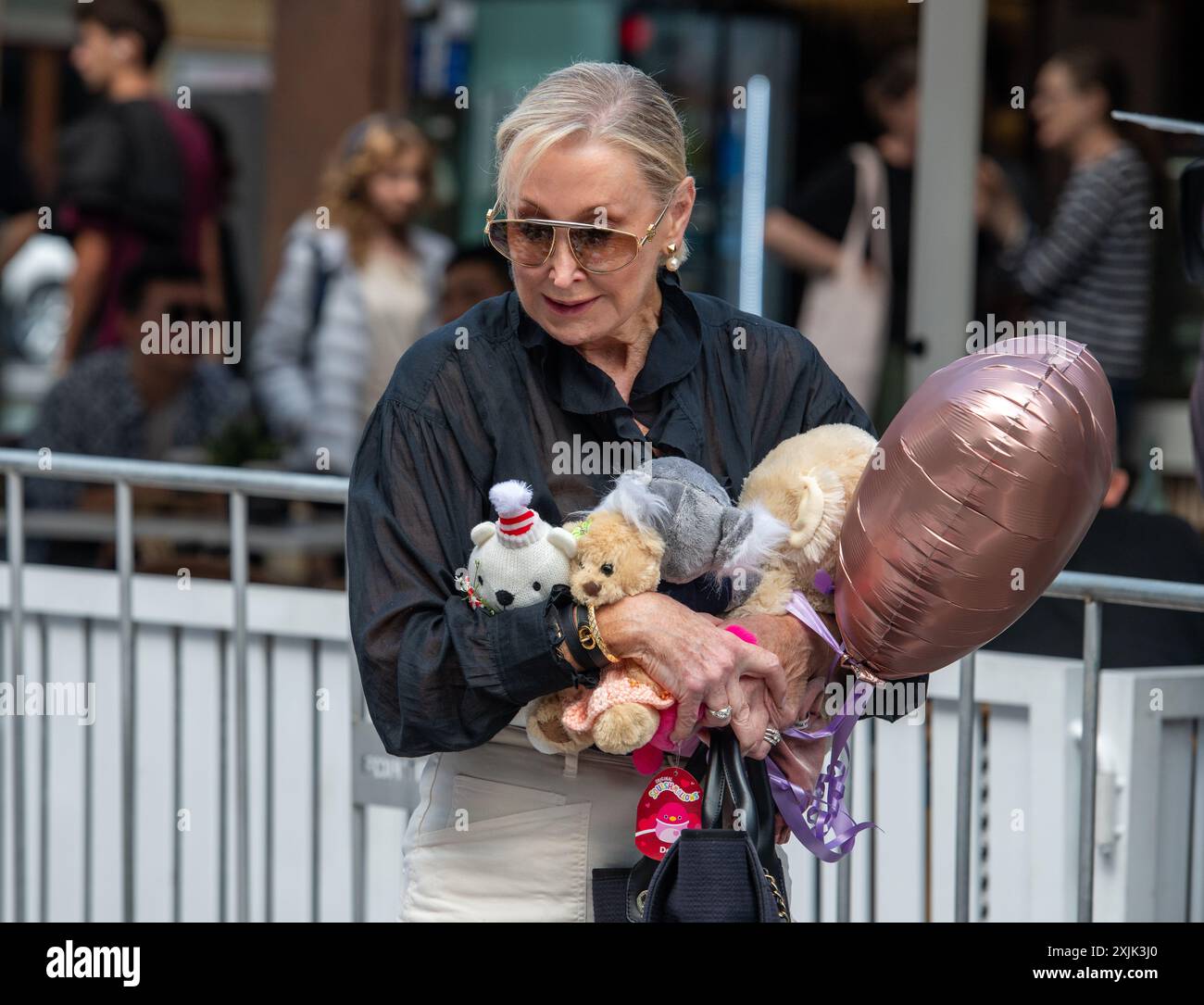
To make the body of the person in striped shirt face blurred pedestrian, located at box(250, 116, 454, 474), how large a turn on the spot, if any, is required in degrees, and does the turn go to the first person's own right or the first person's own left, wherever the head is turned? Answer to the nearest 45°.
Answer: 0° — they already face them

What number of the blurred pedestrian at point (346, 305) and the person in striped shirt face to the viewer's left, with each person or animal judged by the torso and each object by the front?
1

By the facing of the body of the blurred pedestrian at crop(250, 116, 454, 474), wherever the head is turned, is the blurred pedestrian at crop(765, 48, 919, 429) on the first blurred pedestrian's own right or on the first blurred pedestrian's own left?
on the first blurred pedestrian's own left

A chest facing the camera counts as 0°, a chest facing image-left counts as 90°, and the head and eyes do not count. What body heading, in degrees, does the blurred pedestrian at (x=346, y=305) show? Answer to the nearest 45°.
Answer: approximately 315°

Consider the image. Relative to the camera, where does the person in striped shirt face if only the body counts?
to the viewer's left

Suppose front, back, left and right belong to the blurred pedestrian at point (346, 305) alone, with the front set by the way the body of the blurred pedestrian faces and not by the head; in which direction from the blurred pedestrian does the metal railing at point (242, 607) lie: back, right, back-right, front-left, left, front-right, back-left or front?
front-right

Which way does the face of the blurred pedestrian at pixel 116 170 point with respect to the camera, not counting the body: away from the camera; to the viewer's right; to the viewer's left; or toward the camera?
to the viewer's left
